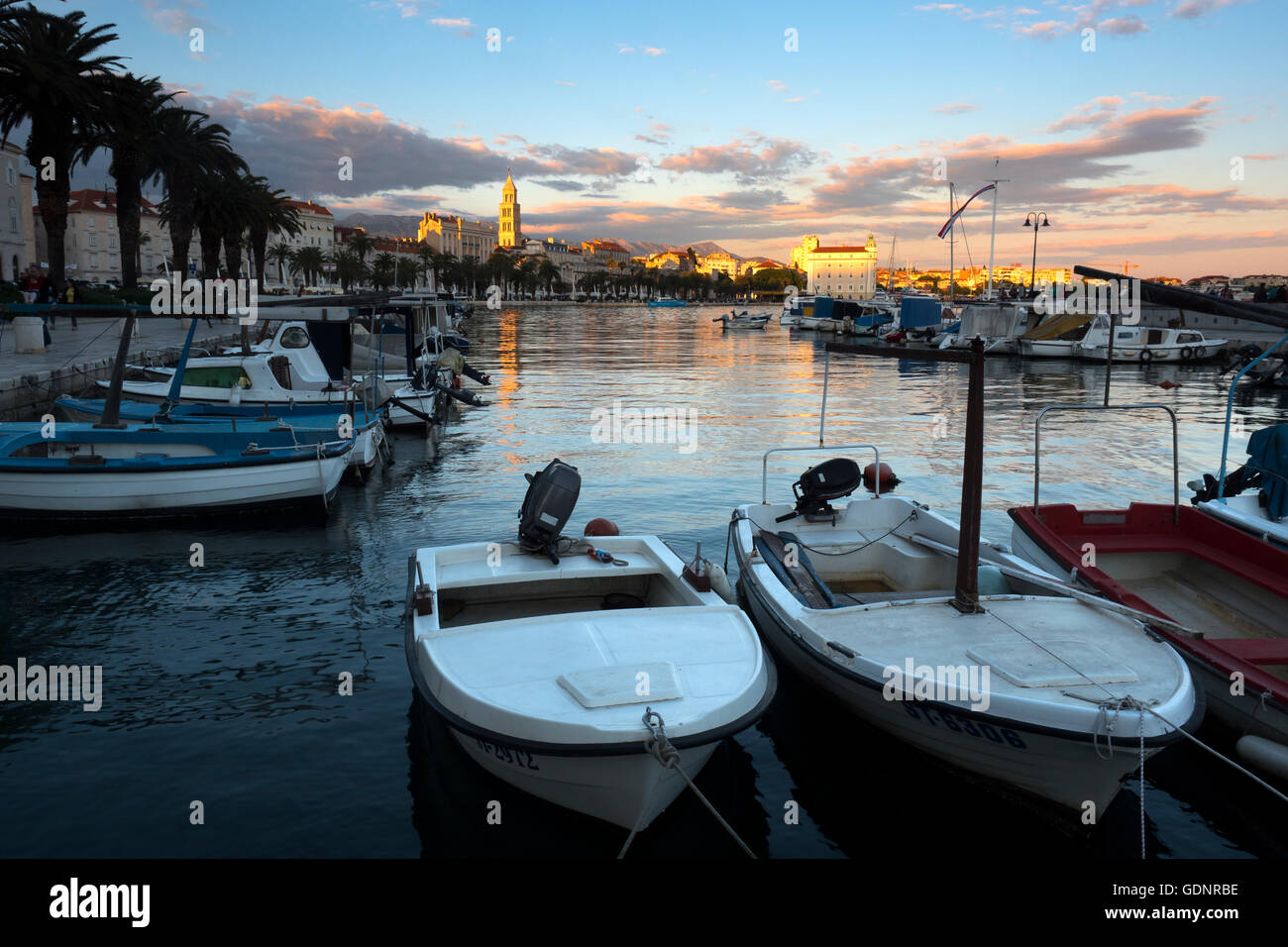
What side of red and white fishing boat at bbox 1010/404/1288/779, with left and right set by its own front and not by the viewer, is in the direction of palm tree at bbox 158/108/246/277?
back

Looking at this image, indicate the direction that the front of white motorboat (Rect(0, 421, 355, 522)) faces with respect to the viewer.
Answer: facing to the right of the viewer

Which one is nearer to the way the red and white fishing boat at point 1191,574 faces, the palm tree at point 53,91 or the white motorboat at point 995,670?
the white motorboat

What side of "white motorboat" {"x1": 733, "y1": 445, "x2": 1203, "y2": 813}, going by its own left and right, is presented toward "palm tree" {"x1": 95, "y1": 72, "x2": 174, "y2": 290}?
back

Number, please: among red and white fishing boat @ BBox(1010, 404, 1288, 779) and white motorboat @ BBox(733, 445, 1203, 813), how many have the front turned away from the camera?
0

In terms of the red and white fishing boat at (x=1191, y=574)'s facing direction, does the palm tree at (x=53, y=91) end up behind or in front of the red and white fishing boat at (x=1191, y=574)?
behind

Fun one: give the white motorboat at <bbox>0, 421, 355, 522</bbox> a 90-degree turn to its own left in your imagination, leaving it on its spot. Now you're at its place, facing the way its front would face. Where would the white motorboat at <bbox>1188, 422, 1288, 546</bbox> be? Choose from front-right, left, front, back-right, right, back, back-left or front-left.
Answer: back-right

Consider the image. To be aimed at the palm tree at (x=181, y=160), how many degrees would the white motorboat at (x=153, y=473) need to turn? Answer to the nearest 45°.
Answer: approximately 90° to its left

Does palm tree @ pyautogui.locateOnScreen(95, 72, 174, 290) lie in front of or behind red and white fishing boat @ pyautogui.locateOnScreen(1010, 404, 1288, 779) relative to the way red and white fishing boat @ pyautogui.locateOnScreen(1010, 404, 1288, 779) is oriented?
behind

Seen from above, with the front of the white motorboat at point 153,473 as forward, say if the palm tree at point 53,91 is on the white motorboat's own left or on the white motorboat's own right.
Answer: on the white motorboat's own left

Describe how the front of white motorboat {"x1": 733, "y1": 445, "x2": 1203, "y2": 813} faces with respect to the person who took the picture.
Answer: facing the viewer and to the right of the viewer

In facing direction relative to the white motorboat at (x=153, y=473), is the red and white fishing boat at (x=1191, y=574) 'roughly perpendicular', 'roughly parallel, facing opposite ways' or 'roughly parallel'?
roughly perpendicular

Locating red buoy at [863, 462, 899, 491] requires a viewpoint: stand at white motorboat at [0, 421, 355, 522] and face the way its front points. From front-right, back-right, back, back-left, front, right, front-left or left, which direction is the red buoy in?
front-right
